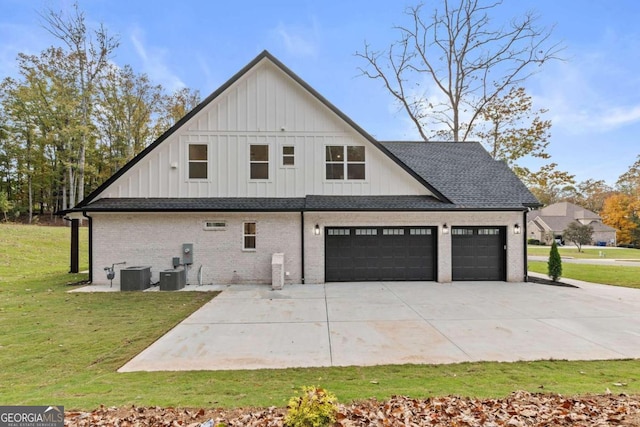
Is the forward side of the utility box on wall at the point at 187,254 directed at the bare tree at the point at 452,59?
no

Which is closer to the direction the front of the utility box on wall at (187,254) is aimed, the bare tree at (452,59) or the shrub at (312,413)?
the shrub

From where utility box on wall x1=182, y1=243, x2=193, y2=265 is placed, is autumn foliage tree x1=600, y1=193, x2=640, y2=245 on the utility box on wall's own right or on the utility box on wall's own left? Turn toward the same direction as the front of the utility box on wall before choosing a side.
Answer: on the utility box on wall's own left

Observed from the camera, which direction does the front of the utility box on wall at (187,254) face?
facing the viewer

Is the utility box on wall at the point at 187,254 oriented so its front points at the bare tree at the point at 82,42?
no

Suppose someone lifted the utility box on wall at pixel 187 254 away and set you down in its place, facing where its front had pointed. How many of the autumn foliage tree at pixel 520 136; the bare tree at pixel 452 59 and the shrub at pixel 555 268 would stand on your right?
0

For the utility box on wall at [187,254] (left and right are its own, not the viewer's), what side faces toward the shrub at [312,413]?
front

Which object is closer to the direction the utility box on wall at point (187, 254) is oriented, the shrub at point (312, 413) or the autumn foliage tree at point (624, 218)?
the shrub

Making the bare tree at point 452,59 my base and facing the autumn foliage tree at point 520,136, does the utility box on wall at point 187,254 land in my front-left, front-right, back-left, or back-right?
back-right

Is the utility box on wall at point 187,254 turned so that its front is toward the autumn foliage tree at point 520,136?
no

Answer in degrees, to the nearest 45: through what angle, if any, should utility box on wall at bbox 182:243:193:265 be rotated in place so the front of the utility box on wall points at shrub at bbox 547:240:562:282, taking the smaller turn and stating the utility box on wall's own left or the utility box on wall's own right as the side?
approximately 90° to the utility box on wall's own left

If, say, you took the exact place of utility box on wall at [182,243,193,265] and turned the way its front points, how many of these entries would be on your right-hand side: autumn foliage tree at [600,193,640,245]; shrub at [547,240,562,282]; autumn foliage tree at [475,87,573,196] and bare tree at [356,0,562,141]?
0
